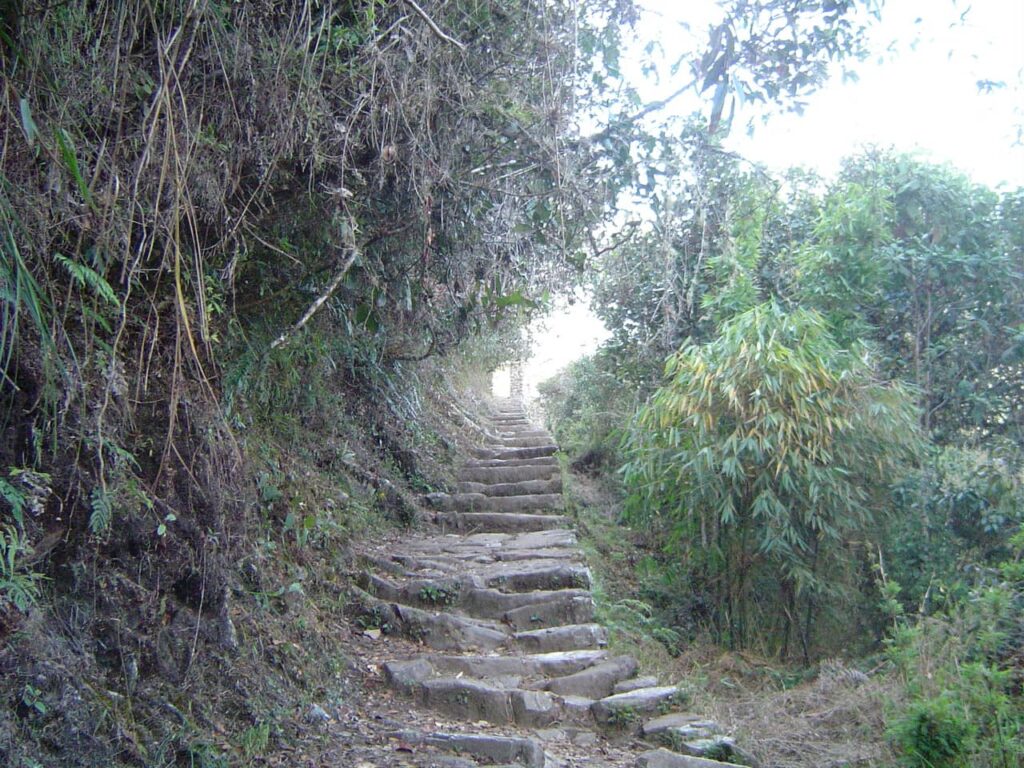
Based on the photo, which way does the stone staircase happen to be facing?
toward the camera

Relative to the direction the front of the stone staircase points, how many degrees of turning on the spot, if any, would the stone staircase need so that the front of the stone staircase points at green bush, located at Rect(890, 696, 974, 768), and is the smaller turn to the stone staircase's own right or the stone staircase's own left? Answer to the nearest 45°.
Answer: approximately 45° to the stone staircase's own left
